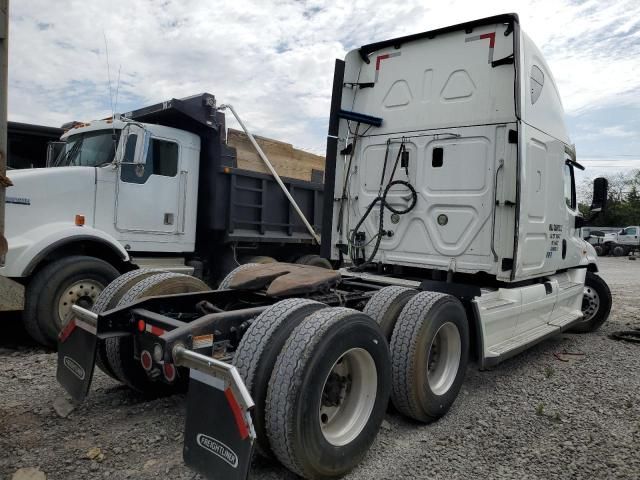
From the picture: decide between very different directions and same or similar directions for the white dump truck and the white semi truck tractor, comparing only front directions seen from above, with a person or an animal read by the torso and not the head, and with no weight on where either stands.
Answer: very different directions

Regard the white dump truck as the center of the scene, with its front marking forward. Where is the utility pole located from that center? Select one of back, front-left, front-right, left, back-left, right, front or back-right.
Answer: front-left

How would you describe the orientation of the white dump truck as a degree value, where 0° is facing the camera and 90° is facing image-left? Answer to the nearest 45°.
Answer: approximately 45°

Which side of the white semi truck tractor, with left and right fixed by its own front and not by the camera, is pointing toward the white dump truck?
left

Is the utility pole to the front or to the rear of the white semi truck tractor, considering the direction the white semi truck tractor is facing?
to the rear

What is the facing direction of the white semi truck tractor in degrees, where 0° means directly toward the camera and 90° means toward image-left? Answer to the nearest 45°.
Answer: approximately 225°

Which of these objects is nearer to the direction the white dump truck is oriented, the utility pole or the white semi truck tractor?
the utility pole
